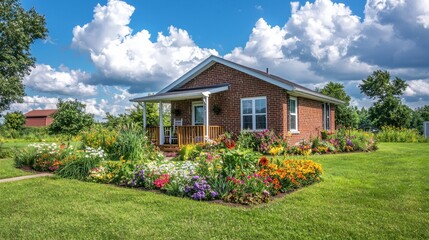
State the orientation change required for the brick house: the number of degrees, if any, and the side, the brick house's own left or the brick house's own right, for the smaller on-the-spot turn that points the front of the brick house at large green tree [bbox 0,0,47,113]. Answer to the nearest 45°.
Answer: approximately 45° to the brick house's own right

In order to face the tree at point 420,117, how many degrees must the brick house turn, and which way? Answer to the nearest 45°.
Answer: approximately 180°

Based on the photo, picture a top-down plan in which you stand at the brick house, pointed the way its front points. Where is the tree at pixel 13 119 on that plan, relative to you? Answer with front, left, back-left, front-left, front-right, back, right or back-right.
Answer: right

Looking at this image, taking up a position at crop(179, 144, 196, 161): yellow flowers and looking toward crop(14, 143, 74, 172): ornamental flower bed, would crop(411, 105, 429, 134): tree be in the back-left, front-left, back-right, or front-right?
back-right

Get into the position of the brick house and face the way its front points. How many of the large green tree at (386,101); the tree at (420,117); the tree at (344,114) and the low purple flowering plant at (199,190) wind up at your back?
3

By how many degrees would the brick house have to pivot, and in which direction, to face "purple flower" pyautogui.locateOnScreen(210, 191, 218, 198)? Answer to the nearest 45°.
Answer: approximately 45° to its left

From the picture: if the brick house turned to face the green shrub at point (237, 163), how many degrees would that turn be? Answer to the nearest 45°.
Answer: approximately 45° to its left

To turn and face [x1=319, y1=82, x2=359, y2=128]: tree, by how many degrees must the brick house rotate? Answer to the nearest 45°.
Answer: approximately 180°

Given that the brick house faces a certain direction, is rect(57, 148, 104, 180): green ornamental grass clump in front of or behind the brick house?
in front

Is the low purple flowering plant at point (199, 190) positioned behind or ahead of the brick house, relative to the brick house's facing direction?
ahead
